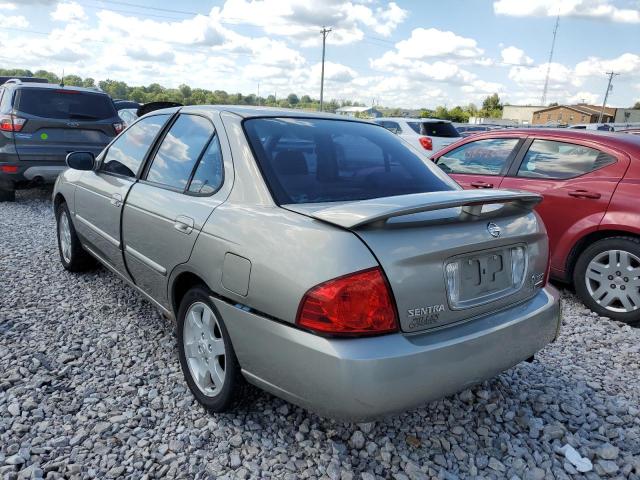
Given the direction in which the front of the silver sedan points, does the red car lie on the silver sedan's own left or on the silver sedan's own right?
on the silver sedan's own right

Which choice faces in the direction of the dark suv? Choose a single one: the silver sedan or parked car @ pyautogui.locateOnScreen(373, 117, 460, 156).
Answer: the silver sedan

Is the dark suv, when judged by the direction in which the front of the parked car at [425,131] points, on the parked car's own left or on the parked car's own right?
on the parked car's own left

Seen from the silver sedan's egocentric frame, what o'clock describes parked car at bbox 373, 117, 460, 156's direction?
The parked car is roughly at 2 o'clock from the silver sedan.

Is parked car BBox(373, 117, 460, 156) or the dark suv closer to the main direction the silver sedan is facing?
the dark suv

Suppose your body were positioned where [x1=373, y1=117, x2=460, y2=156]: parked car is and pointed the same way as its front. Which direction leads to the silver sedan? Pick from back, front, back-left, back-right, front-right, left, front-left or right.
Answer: back-left

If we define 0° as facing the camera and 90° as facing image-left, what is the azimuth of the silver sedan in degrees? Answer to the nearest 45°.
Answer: approximately 135°

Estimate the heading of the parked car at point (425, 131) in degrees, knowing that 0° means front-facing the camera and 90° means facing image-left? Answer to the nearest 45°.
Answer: approximately 135°

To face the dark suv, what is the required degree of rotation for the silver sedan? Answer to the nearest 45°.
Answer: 0° — it already faces it
